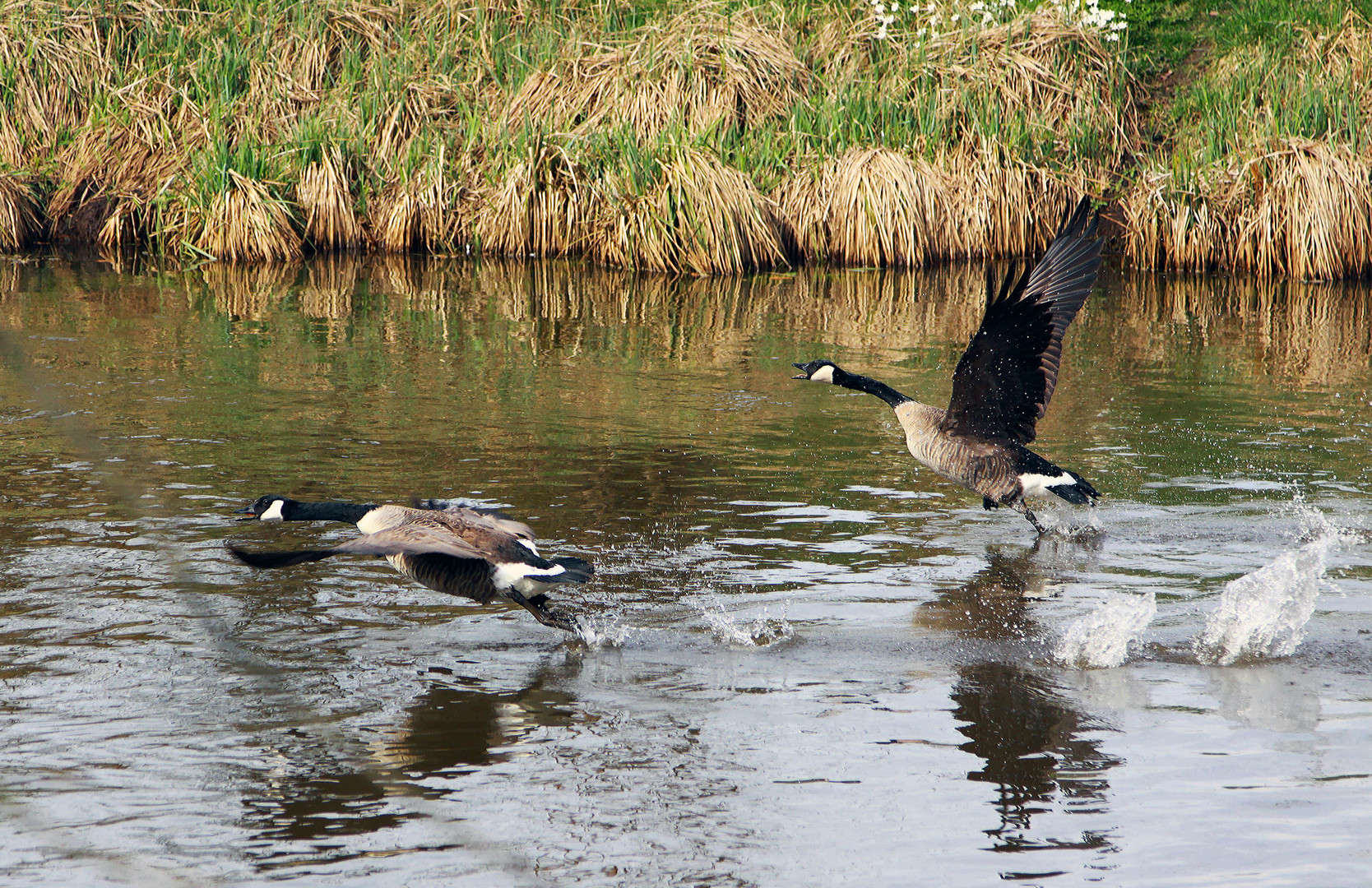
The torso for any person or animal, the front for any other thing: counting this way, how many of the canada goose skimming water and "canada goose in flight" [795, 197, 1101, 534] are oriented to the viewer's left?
2

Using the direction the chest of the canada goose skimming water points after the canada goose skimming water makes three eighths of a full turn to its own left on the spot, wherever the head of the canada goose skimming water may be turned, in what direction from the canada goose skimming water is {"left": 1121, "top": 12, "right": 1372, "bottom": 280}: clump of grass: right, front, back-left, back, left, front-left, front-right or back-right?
left

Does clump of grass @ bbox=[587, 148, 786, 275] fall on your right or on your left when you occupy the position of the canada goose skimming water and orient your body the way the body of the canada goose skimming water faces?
on your right

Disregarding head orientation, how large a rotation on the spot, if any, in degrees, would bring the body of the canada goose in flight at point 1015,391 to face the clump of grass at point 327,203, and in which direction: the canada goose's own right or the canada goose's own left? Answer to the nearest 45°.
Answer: approximately 45° to the canada goose's own right

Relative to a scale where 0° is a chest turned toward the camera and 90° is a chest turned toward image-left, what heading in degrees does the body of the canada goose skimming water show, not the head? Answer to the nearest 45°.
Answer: approximately 90°

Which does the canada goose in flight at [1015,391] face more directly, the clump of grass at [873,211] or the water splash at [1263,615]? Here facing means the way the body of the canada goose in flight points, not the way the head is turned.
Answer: the clump of grass

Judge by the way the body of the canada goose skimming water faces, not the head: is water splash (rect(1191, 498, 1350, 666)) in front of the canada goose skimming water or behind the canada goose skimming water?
behind

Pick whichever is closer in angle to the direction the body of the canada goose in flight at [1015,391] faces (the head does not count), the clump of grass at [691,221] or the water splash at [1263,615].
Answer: the clump of grass

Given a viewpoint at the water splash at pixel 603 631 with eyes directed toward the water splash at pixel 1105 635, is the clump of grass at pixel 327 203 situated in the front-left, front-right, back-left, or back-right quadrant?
back-left

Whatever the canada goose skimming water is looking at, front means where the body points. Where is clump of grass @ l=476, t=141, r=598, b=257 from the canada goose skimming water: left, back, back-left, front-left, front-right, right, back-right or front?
right

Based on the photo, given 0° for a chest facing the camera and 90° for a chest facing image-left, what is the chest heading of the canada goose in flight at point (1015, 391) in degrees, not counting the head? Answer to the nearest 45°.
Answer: approximately 90°
